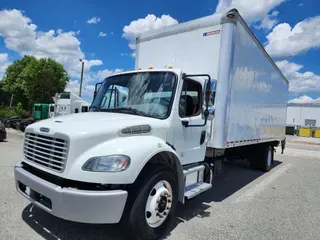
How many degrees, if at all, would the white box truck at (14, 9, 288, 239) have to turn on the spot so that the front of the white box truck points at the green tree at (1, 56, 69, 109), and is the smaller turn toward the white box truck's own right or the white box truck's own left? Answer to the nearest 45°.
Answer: approximately 90° to the white box truck's own right

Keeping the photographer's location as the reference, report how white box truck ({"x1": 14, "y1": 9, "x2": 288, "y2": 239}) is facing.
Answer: facing the viewer and to the left of the viewer
